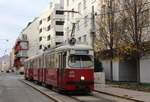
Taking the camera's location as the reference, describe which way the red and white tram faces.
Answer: facing the viewer and to the right of the viewer

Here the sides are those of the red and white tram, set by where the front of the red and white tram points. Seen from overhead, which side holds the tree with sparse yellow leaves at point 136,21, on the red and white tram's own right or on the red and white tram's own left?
on the red and white tram's own left
